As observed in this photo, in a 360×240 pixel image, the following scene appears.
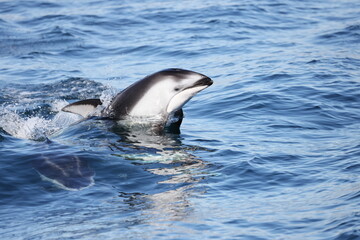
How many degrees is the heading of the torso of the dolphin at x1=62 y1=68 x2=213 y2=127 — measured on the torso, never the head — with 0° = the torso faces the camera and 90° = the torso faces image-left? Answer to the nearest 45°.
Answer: approximately 270°

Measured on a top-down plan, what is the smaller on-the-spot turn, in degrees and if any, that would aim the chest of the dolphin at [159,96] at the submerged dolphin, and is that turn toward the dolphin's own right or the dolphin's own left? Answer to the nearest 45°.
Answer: approximately 135° to the dolphin's own right
